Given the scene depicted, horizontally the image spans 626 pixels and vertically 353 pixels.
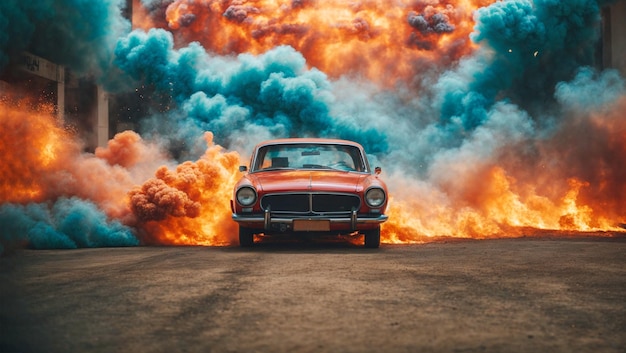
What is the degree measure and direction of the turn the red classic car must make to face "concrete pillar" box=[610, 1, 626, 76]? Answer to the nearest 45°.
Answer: approximately 135° to its left

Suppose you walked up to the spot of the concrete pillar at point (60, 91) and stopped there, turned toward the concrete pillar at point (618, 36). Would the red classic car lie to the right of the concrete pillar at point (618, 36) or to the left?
right

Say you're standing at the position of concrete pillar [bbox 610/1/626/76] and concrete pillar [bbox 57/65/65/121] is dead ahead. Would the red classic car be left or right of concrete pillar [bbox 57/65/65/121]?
left

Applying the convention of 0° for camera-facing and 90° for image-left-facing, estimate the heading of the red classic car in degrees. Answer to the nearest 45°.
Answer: approximately 0°

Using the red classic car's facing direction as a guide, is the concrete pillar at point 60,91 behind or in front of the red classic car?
behind
